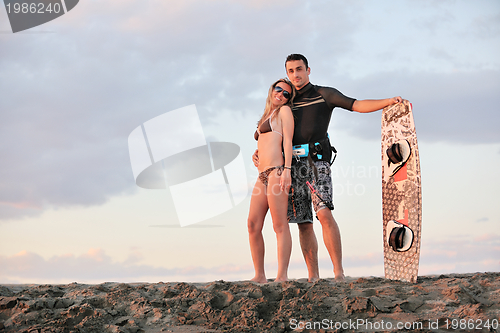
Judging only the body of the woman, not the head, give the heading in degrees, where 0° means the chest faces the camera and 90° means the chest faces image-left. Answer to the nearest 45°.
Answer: approximately 45°
